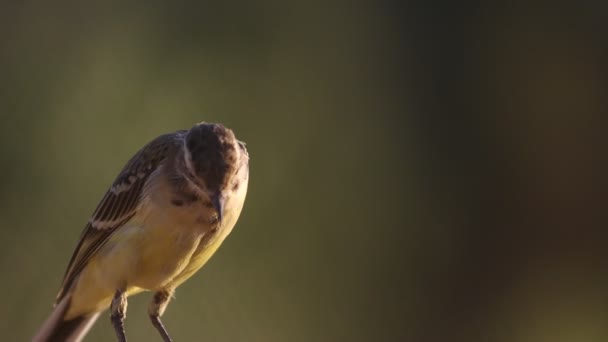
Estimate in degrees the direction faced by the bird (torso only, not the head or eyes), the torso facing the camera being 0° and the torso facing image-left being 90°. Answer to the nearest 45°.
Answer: approximately 315°
